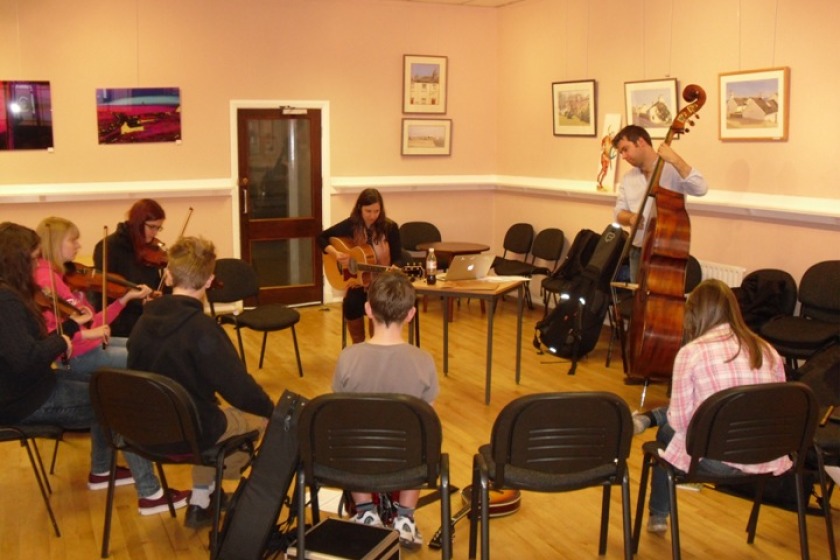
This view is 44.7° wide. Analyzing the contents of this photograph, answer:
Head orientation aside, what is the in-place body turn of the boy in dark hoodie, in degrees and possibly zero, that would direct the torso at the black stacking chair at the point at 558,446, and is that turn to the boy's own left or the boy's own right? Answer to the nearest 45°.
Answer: approximately 90° to the boy's own right

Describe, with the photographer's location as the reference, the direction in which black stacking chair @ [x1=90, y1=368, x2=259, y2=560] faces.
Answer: facing away from the viewer and to the right of the viewer

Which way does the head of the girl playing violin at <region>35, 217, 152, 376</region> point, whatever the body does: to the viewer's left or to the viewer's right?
to the viewer's right

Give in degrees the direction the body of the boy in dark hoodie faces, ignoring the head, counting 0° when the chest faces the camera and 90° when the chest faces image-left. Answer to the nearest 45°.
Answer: approximately 225°

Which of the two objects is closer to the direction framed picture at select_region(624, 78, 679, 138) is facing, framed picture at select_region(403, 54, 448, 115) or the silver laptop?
the silver laptop

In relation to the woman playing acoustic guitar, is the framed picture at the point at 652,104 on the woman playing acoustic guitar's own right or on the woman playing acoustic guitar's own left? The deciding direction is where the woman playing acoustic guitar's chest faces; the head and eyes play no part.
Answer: on the woman playing acoustic guitar's own left

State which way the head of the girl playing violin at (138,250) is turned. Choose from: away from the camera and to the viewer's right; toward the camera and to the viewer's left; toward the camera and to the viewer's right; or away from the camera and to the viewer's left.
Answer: toward the camera and to the viewer's right

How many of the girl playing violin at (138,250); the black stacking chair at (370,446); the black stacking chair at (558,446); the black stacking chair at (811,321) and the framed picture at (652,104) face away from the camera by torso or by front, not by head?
2

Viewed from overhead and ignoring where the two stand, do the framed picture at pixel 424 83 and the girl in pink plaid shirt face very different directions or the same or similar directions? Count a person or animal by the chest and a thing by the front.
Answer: very different directions

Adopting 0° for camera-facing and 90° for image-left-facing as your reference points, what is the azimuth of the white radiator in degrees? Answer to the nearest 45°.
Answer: approximately 45°

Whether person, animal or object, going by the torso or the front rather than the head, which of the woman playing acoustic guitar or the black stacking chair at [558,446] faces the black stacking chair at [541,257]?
the black stacking chair at [558,446]

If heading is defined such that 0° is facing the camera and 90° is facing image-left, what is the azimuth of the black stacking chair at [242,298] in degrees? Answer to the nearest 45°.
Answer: approximately 315°

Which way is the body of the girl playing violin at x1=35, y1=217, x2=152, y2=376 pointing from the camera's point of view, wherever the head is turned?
to the viewer's right

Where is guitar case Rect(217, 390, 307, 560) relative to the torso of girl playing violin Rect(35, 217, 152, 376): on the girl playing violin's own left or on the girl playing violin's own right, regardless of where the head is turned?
on the girl playing violin's own right
